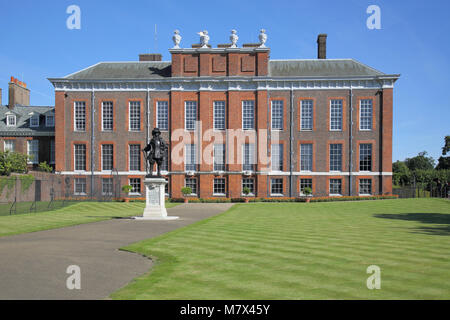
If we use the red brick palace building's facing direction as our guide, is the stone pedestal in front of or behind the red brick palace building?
in front

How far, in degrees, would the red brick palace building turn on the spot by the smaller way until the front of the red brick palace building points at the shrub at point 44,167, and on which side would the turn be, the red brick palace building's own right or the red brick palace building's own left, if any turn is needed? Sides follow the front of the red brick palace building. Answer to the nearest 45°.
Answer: approximately 90° to the red brick palace building's own right

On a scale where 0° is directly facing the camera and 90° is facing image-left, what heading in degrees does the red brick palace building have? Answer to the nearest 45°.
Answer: approximately 0°

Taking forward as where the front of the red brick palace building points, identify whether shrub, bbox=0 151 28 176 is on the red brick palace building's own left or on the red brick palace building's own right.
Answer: on the red brick palace building's own right
